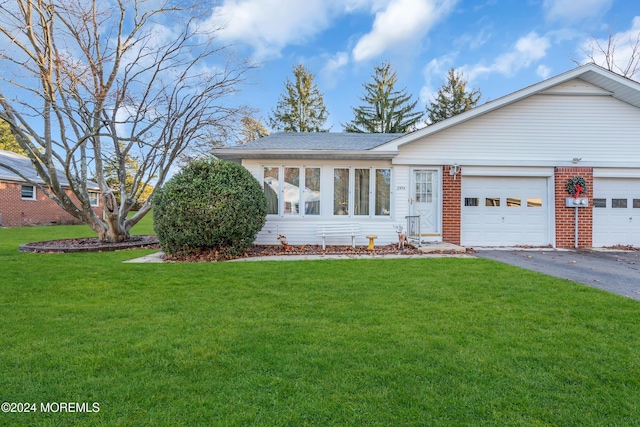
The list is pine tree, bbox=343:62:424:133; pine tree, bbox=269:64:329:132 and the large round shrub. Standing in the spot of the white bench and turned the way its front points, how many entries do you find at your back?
2

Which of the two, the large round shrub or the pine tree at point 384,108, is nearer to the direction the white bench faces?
the large round shrub

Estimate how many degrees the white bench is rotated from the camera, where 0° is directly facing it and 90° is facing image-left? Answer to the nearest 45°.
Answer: approximately 0°

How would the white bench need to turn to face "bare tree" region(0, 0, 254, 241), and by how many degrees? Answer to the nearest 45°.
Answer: approximately 90° to its right

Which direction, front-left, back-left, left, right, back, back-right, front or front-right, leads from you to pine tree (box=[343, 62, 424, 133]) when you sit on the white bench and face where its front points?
back

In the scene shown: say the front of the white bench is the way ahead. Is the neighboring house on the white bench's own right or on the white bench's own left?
on the white bench's own right

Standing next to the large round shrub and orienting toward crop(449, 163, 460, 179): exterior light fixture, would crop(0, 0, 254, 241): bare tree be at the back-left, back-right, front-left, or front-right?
back-left

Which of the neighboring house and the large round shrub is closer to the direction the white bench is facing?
the large round shrub

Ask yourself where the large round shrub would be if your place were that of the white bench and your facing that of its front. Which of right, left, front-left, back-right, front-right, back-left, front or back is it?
front-right

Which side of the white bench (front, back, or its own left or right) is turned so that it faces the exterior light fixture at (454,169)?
left

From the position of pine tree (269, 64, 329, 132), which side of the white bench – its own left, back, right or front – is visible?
back
